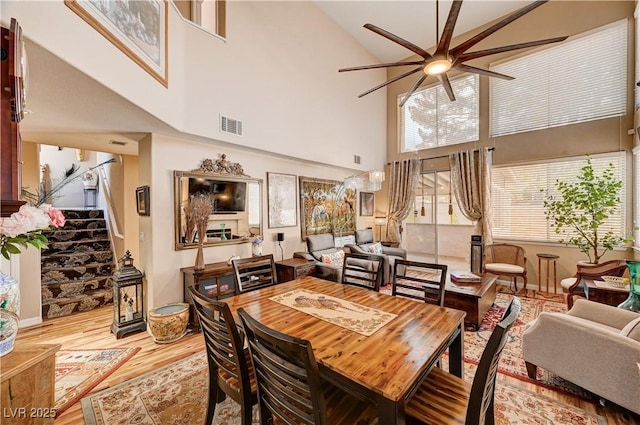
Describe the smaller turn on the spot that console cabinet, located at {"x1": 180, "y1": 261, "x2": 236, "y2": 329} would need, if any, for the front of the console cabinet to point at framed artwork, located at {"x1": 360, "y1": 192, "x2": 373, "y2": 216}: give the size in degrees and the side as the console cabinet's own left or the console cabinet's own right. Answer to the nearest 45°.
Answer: approximately 90° to the console cabinet's own left

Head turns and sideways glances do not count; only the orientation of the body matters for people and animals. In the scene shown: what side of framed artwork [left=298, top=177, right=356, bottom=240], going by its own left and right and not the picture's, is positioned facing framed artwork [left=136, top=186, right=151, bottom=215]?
right

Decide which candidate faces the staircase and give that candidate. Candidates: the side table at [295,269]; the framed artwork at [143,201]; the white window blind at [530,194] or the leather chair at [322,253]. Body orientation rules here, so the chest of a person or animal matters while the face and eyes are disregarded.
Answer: the white window blind

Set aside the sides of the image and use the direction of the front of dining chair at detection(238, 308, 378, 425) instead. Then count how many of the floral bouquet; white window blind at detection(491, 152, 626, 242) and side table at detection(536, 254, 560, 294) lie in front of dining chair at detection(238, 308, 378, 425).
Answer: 2

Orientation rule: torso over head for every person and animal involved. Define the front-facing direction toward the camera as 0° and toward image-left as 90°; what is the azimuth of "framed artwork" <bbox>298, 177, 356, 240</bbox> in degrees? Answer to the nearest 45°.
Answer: approximately 315°

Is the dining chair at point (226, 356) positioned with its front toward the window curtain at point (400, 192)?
yes

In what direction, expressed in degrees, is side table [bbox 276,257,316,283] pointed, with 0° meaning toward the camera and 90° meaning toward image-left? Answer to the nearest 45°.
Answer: approximately 315°

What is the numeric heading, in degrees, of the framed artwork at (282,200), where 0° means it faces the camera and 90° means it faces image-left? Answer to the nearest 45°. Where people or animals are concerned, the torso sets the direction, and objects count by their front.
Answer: approximately 315°

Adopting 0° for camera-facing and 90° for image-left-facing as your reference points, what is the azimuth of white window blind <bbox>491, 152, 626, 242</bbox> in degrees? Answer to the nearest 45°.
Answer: approximately 45°

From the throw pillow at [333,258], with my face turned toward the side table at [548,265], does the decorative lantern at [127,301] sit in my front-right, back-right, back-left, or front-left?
back-right

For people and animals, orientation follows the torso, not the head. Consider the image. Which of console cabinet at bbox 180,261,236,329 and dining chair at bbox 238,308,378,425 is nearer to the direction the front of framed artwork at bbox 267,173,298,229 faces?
the dining chair
